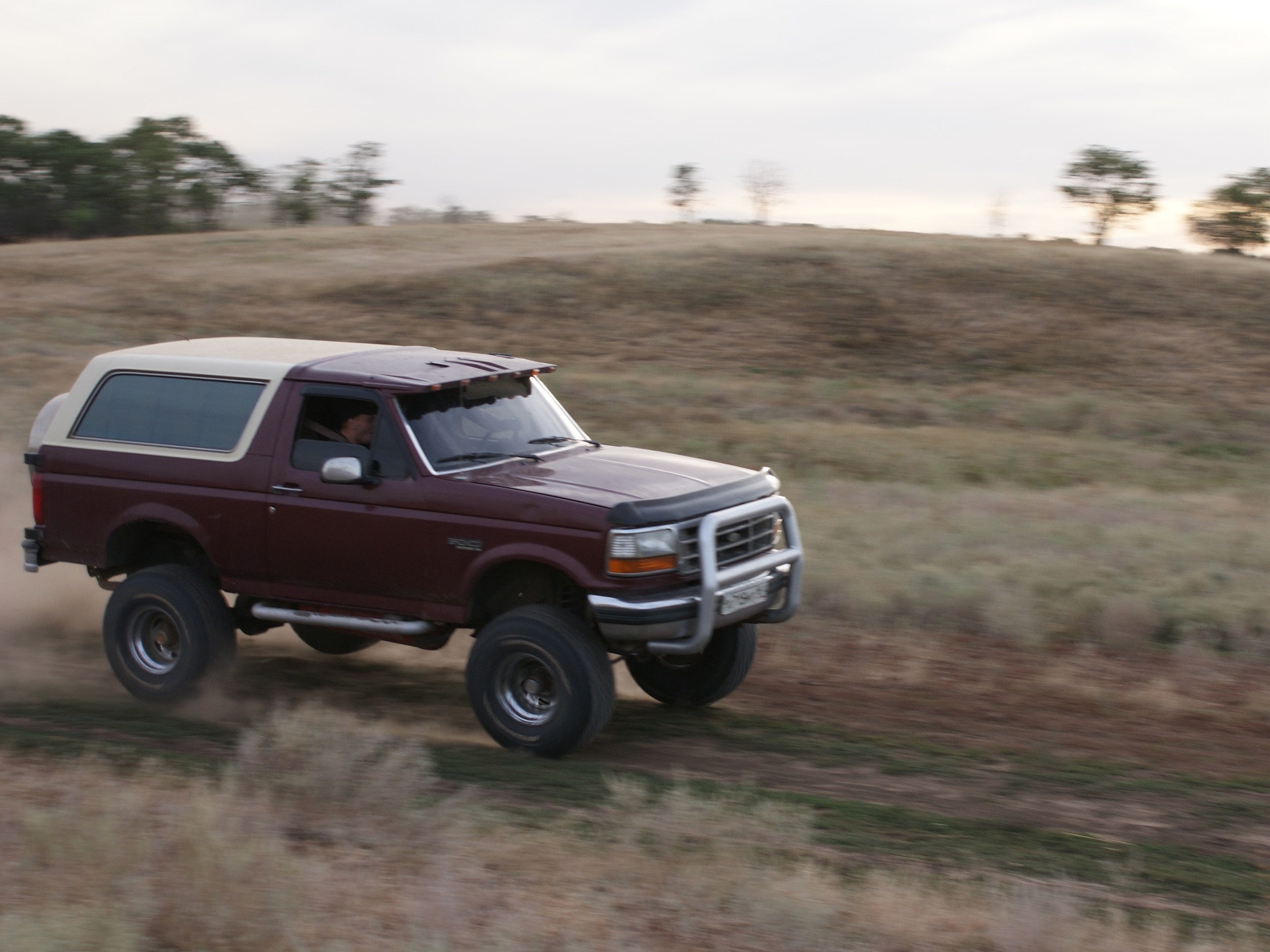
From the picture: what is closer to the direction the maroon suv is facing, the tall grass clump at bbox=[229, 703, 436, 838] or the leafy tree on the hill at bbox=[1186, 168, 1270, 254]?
the tall grass clump

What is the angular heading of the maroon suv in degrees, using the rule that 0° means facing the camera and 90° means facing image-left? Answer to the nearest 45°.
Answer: approximately 315°
